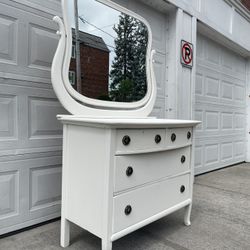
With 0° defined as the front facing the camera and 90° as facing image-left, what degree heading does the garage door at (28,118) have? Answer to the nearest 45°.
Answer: approximately 315°

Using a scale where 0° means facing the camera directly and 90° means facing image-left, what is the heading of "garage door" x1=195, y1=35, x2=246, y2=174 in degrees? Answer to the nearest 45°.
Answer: approximately 315°

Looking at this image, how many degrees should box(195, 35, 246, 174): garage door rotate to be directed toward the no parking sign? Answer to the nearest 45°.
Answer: approximately 45° to its right

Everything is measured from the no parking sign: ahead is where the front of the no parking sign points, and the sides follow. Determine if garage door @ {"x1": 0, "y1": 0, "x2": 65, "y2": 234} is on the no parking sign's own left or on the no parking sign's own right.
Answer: on the no parking sign's own right

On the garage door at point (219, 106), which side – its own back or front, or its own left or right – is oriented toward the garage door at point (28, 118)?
right

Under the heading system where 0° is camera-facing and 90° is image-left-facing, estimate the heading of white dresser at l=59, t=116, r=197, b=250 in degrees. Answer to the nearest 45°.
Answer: approximately 315°

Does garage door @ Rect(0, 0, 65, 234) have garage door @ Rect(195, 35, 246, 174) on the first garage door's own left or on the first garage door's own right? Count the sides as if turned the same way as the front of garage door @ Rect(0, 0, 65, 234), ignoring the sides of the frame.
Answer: on the first garage door's own left

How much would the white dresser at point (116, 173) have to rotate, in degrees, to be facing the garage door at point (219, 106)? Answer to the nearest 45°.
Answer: approximately 90° to its left

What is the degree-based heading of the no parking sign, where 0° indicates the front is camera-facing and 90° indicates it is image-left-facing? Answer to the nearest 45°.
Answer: approximately 315°
